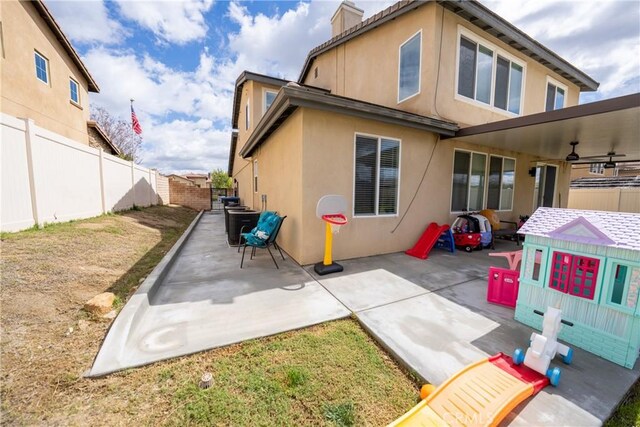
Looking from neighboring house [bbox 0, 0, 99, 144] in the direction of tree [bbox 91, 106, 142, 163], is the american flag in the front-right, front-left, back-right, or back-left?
front-right

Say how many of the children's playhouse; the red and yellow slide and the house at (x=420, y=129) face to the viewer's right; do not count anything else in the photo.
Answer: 0

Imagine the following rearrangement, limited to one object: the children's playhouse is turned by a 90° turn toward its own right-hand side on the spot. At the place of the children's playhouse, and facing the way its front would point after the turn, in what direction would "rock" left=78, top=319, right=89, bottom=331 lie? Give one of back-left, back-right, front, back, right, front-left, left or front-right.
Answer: left

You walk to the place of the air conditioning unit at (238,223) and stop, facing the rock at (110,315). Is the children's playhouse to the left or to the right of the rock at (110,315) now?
left

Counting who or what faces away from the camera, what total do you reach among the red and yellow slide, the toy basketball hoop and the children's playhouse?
0

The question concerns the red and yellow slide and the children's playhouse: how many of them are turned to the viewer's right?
0

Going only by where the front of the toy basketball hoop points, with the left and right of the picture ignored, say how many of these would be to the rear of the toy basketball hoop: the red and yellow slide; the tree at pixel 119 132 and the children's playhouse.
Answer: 1

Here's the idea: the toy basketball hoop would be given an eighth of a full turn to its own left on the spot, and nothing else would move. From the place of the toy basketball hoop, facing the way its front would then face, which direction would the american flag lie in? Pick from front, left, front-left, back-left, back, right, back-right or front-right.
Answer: back-left

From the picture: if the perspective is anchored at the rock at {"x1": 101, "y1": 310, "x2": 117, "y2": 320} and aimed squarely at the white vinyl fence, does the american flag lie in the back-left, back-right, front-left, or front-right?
front-right

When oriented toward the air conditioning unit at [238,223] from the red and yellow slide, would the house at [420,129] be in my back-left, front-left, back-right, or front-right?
front-right

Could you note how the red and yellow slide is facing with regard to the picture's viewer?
facing the viewer and to the left of the viewer

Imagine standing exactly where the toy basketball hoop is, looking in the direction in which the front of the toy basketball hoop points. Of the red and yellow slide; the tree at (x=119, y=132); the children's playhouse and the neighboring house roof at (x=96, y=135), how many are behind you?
2

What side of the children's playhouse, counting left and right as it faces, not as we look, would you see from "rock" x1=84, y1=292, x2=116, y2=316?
front
